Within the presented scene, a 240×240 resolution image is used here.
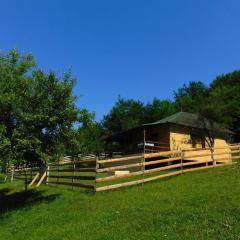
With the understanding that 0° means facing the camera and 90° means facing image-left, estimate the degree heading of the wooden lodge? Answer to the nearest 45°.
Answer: approximately 45°

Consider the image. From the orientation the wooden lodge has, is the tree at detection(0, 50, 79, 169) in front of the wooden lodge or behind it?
in front
